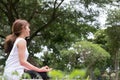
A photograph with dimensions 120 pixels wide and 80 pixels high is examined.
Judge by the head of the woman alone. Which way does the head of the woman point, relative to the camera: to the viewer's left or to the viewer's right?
to the viewer's right

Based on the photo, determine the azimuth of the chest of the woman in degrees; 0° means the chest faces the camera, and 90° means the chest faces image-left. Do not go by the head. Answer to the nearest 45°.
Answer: approximately 270°

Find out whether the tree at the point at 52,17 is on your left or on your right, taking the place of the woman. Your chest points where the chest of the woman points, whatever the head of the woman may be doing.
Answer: on your left
